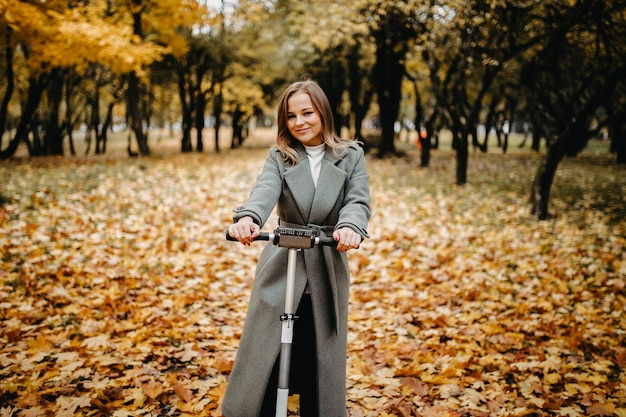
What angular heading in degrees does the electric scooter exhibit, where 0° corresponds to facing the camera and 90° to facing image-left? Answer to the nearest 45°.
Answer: approximately 0°

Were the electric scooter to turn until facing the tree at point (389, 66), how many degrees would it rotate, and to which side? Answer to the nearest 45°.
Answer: approximately 180°

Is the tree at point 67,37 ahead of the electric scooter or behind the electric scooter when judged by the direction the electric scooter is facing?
behind

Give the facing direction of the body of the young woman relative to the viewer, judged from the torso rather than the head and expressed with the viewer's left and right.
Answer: facing the viewer

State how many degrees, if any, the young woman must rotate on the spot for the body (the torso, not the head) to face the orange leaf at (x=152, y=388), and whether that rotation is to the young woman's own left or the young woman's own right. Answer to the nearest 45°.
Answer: approximately 135° to the young woman's own right

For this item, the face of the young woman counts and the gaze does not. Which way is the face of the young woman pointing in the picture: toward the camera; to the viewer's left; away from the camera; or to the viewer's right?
toward the camera
